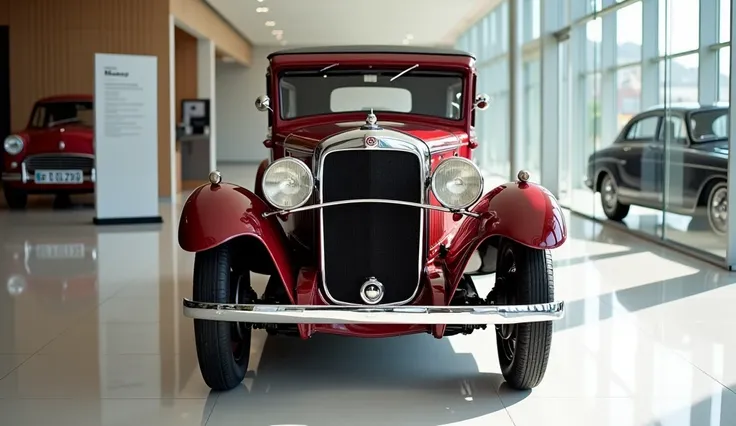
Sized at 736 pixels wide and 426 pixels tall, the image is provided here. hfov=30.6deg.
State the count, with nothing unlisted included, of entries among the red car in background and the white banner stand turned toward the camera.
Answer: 2

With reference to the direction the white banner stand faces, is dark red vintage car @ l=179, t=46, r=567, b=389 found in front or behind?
in front

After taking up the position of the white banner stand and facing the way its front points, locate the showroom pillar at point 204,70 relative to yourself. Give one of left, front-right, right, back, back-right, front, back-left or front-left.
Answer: back

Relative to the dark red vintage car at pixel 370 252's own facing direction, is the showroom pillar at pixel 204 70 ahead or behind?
behind

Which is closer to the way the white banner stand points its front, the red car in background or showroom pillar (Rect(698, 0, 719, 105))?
the showroom pillar

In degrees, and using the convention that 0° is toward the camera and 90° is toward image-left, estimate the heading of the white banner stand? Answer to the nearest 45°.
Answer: approximately 0°

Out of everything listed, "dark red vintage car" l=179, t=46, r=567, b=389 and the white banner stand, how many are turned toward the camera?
2

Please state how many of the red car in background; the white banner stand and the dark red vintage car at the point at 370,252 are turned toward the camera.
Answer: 3

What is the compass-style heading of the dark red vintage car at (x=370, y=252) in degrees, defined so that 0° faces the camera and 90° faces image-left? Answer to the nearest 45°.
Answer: approximately 0°

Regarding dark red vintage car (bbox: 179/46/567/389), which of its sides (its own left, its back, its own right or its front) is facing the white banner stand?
back

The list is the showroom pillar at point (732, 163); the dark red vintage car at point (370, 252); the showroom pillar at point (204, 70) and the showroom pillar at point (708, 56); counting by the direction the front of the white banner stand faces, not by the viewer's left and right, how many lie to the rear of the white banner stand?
1

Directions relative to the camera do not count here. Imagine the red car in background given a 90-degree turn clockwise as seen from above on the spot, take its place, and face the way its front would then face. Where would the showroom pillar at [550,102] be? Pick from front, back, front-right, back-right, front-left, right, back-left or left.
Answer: back

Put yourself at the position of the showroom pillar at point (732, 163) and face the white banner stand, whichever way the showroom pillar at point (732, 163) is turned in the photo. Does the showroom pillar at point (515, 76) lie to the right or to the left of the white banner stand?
right

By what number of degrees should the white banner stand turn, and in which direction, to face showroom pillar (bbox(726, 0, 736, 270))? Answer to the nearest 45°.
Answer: approximately 45° to its left
